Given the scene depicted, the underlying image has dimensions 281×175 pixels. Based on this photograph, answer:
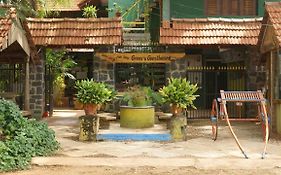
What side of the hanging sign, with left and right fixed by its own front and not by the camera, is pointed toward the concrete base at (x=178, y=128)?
front

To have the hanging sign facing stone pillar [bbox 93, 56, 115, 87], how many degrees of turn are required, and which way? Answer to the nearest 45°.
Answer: approximately 90° to its right

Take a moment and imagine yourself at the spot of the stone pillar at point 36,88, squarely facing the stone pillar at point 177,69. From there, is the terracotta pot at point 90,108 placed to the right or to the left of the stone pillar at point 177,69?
right

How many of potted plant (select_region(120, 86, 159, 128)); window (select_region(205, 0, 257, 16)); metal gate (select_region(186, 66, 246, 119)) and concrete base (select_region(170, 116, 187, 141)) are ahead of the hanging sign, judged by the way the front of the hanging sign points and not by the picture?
2

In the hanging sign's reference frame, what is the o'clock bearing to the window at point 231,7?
The window is roughly at 8 o'clock from the hanging sign.

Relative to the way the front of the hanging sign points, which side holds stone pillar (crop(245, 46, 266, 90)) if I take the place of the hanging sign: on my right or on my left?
on my left

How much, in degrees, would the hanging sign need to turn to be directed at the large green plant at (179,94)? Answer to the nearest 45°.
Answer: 0° — it already faces it

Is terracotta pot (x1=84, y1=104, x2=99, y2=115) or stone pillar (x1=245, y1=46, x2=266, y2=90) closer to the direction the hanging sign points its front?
the terracotta pot

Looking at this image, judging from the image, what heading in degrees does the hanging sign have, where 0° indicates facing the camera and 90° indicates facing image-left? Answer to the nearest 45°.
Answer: approximately 0°

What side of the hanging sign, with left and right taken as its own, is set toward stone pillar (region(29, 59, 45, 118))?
right

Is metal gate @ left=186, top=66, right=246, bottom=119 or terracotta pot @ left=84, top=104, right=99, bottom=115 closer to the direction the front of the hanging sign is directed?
the terracotta pot

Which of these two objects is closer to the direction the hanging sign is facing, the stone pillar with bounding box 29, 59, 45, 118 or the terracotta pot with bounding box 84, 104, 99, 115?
the terracotta pot

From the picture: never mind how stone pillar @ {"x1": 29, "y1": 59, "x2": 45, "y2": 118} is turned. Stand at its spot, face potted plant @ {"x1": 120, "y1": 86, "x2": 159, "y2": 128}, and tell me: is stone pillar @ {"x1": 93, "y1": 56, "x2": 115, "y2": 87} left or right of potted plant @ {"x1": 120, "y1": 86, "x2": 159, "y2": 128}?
left

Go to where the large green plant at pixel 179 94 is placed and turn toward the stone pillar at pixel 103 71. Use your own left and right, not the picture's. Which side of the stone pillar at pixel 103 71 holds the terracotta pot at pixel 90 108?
left

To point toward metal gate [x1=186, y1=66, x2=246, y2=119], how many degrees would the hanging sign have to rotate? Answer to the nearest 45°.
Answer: approximately 135° to its left

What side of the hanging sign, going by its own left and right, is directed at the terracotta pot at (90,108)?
front

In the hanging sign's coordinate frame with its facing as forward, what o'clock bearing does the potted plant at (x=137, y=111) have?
The potted plant is roughly at 12 o'clock from the hanging sign.
